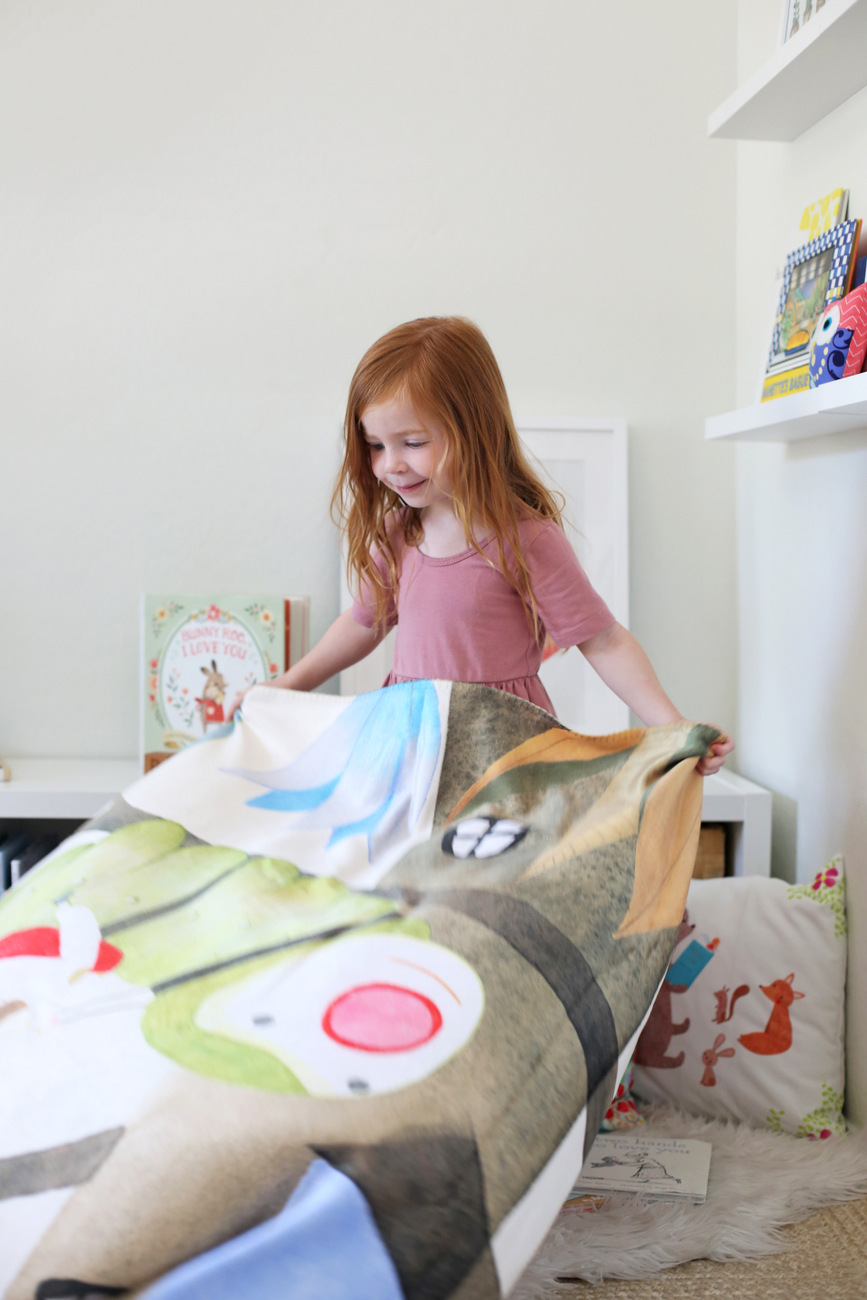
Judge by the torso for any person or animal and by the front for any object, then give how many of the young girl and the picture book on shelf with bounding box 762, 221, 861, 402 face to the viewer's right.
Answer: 0

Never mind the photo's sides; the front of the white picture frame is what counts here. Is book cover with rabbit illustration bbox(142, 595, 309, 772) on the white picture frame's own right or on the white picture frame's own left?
on the white picture frame's own right

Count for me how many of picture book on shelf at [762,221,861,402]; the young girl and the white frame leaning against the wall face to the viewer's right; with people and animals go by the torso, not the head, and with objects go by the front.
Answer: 0

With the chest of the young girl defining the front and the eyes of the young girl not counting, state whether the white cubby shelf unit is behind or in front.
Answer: behind

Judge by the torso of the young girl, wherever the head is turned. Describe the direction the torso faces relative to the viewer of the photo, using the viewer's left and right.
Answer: facing the viewer and to the left of the viewer

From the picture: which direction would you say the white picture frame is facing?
toward the camera

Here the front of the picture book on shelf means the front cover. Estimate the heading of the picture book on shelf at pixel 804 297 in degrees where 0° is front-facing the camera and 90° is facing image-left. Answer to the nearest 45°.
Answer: approximately 45°

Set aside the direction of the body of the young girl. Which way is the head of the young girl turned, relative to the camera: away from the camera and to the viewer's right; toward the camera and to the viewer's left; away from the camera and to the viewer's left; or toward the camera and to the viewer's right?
toward the camera and to the viewer's left

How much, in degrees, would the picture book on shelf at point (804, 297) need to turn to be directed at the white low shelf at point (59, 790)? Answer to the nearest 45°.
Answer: approximately 45° to its right
